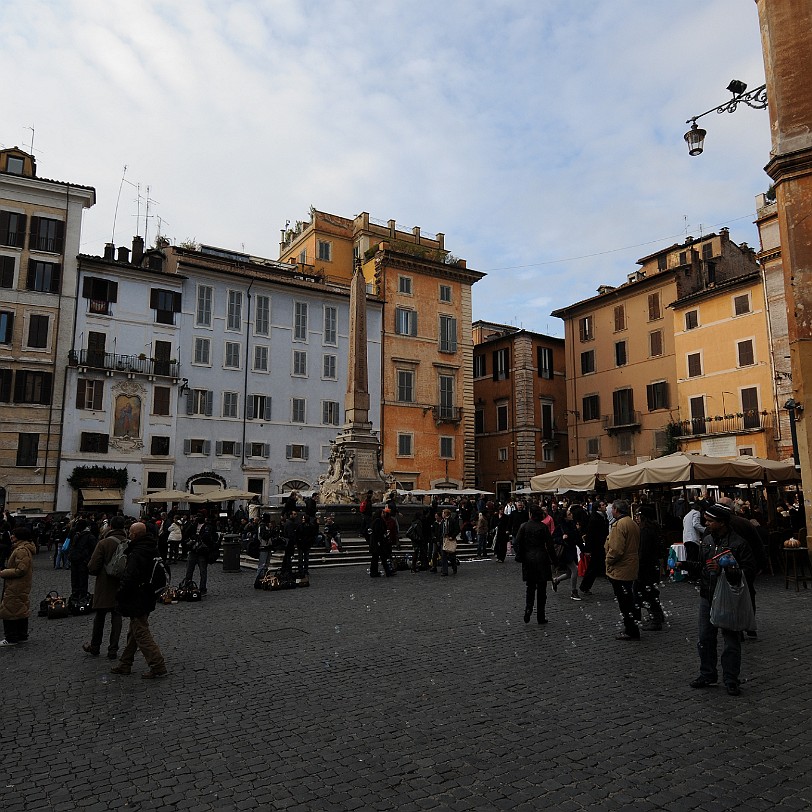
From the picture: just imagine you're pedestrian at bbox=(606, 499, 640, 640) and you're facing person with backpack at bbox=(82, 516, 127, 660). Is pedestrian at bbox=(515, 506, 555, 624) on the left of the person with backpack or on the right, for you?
right

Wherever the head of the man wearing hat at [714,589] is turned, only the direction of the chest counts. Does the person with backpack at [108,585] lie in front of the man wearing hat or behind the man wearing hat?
in front

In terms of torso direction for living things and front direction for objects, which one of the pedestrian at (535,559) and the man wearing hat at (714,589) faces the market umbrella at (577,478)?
the pedestrian

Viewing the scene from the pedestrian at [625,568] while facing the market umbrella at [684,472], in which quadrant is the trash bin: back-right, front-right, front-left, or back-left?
front-left

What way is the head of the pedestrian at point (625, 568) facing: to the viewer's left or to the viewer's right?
to the viewer's left

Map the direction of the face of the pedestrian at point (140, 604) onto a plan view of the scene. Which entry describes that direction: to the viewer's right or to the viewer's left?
to the viewer's left

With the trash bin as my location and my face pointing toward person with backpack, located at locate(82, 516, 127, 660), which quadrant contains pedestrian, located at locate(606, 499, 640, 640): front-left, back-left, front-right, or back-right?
front-left

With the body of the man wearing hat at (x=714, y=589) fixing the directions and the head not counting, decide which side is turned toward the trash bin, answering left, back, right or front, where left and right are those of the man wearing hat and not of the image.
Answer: right

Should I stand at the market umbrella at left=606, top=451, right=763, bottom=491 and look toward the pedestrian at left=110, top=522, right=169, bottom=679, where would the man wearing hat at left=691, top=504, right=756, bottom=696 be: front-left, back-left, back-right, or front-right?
front-left

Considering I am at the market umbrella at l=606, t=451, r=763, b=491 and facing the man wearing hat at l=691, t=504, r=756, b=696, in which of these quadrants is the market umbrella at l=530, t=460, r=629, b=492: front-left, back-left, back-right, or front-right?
back-right

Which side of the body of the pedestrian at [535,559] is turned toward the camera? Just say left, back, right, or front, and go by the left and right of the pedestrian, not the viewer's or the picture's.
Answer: back

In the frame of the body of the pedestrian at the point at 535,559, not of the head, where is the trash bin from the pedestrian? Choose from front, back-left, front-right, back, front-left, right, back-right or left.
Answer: front-left

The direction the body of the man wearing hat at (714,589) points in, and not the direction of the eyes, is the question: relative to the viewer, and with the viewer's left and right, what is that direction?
facing the viewer and to the left of the viewer
